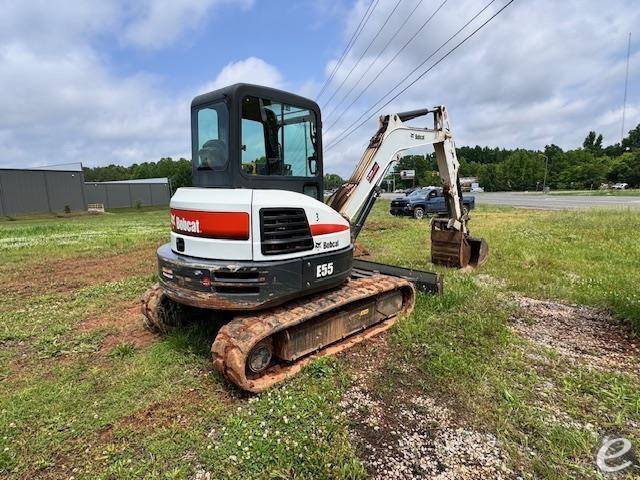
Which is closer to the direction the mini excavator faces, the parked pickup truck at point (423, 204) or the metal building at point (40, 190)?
the parked pickup truck

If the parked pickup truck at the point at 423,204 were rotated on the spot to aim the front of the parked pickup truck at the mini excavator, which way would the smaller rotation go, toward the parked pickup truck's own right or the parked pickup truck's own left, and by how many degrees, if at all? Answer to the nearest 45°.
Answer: approximately 45° to the parked pickup truck's own left

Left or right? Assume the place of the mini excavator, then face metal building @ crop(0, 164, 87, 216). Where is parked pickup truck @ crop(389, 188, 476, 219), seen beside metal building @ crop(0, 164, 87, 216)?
right

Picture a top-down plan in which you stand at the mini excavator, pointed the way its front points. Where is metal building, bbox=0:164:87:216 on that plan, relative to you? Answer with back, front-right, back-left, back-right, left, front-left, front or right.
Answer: left

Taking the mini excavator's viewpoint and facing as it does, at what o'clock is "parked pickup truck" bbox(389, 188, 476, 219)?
The parked pickup truck is roughly at 11 o'clock from the mini excavator.

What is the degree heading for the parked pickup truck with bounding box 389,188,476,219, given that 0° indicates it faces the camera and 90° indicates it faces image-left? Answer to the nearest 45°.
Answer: approximately 45°

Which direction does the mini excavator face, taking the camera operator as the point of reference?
facing away from the viewer and to the right of the viewer
